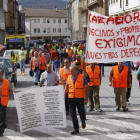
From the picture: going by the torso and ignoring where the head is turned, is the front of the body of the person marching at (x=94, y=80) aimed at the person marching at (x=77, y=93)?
yes

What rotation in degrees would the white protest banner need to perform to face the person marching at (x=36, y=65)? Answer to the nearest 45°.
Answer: approximately 135° to its right

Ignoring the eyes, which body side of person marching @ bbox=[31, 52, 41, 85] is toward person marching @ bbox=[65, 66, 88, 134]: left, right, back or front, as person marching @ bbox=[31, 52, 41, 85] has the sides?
front

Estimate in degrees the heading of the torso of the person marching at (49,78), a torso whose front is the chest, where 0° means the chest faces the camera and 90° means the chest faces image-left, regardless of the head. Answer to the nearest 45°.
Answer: approximately 0°

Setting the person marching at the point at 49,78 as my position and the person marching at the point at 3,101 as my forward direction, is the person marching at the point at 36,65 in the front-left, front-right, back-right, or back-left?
back-right

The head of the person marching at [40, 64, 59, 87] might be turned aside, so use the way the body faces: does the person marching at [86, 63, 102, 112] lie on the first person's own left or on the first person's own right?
on the first person's own left

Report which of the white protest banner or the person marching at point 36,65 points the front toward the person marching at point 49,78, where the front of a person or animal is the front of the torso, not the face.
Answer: the person marching at point 36,65
